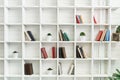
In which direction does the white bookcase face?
toward the camera
